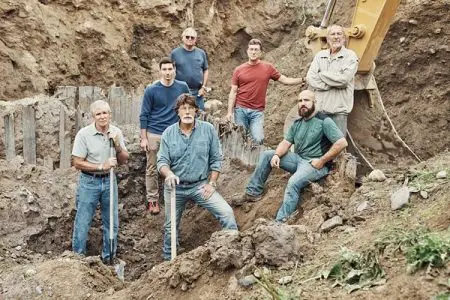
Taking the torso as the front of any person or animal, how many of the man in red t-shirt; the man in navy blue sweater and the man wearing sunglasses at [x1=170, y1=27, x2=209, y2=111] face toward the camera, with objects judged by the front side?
3

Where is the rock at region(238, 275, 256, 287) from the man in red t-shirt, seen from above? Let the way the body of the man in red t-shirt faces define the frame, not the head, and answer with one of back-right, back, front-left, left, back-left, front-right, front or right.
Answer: front

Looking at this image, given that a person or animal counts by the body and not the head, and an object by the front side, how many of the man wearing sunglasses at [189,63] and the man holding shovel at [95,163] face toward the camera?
2

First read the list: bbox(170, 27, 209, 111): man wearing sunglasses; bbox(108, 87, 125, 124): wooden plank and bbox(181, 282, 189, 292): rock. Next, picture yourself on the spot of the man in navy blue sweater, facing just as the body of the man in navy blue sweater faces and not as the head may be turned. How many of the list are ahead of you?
1

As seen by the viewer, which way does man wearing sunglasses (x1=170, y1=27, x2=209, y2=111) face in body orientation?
toward the camera

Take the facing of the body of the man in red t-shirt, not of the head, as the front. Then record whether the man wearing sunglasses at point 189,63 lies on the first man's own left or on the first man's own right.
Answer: on the first man's own right

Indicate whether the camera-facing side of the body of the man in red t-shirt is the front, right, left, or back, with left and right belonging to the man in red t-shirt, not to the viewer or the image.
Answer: front

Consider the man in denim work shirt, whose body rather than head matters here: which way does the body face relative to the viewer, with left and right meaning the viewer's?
facing the viewer
